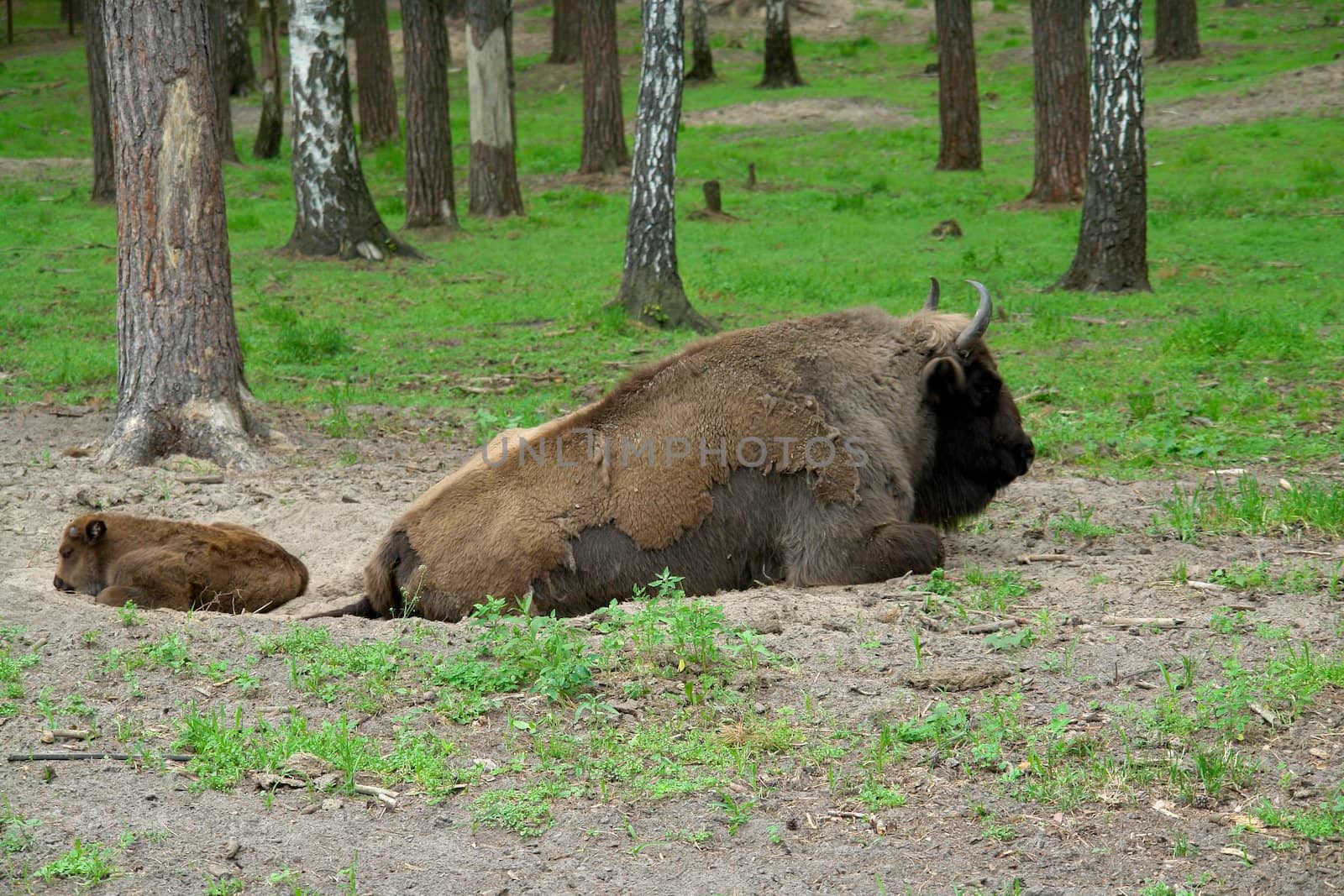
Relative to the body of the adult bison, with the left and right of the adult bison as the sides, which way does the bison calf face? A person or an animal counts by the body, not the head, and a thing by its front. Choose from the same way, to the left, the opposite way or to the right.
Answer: the opposite way

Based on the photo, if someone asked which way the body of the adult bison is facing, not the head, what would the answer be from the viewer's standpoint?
to the viewer's right

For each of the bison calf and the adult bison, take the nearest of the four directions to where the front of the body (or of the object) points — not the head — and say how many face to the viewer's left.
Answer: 1

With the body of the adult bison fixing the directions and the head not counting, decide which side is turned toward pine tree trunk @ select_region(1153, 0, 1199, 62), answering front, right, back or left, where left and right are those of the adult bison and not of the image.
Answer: left

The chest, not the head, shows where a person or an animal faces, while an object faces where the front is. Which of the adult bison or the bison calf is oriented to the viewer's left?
the bison calf

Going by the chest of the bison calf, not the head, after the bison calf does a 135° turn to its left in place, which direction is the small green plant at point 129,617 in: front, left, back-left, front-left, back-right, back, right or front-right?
front-right

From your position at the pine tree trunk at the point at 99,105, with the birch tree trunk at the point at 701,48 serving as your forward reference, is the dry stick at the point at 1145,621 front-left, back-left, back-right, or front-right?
back-right

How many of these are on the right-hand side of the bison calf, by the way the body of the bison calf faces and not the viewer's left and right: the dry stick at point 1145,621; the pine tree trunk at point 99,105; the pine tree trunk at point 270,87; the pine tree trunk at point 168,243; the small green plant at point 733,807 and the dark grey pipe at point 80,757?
3

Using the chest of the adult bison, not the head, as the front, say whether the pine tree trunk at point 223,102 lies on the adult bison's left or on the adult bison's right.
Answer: on the adult bison's left

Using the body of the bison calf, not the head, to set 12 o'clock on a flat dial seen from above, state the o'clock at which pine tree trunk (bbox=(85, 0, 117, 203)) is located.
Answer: The pine tree trunk is roughly at 3 o'clock from the bison calf.

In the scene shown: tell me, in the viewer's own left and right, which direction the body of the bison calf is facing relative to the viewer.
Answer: facing to the left of the viewer
